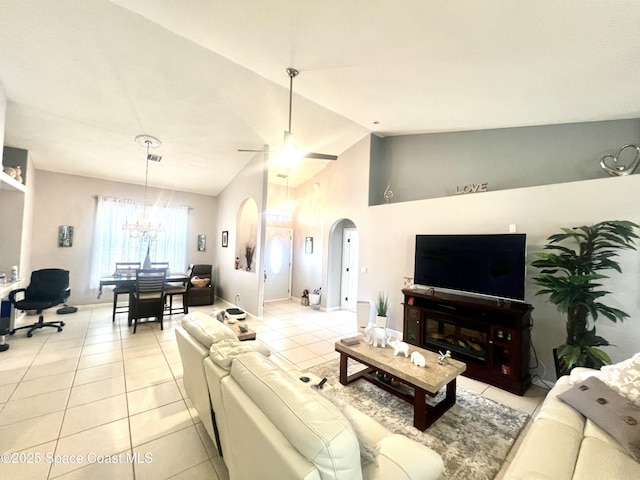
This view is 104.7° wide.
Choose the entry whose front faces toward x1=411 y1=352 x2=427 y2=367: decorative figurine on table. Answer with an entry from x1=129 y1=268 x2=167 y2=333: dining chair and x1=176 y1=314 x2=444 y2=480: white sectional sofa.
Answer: the white sectional sofa

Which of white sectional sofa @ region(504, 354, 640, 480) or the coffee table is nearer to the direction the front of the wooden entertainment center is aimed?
the coffee table

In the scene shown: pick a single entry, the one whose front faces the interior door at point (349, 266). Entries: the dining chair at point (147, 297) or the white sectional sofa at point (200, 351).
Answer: the white sectional sofa

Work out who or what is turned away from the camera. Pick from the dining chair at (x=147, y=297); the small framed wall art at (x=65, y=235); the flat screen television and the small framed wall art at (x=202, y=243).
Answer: the dining chair

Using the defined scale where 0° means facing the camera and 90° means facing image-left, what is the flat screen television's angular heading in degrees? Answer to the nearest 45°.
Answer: approximately 45°

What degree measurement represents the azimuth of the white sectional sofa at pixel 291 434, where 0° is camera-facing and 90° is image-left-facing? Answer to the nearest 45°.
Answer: approximately 225°

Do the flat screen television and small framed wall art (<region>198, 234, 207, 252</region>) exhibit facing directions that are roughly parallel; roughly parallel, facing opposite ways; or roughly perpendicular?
roughly perpendicular

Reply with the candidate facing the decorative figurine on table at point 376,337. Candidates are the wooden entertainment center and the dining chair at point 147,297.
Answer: the wooden entertainment center

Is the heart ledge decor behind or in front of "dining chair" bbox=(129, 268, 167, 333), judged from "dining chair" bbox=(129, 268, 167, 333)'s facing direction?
behind

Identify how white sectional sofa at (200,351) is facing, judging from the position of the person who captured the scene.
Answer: facing away from the viewer and to the right of the viewer

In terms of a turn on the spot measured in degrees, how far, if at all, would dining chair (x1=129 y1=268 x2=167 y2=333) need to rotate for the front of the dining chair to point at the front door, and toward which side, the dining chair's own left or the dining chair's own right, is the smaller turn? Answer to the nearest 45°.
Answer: approximately 90° to the dining chair's own right

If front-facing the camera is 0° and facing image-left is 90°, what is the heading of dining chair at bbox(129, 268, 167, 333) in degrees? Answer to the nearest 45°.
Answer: approximately 180°
